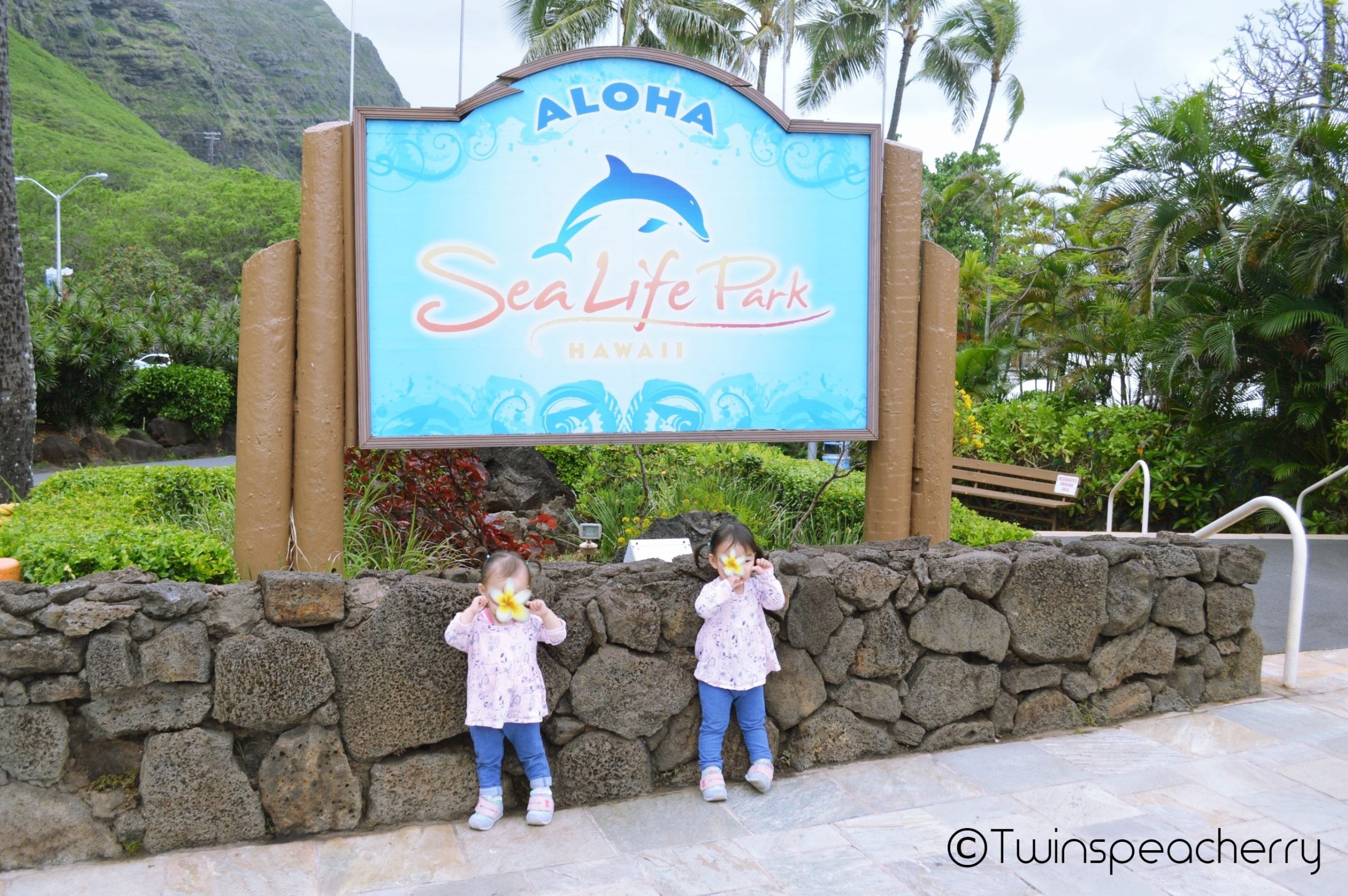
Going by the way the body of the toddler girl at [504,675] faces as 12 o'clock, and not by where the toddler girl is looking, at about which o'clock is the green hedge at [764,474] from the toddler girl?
The green hedge is roughly at 7 o'clock from the toddler girl.

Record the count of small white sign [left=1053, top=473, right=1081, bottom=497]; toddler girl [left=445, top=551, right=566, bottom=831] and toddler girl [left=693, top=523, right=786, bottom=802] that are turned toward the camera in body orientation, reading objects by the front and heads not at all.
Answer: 3

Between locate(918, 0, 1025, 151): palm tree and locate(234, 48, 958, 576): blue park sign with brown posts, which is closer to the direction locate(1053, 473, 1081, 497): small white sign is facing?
the blue park sign with brown posts

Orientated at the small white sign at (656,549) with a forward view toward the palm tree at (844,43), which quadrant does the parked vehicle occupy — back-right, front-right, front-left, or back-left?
front-left

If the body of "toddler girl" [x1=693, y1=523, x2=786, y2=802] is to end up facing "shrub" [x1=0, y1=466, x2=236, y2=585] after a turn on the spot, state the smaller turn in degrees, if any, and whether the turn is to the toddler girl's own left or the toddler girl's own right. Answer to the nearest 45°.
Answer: approximately 90° to the toddler girl's own right

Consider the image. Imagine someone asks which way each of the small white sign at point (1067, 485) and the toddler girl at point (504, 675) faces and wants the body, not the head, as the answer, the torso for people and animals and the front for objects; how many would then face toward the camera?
2

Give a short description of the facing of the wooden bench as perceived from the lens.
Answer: facing the viewer and to the left of the viewer

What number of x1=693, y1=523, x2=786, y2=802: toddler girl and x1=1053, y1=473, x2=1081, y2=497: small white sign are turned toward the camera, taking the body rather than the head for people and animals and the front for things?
2

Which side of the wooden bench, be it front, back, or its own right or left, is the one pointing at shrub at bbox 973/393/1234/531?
back

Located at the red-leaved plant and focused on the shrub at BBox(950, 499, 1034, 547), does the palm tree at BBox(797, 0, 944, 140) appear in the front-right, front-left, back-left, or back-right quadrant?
front-left

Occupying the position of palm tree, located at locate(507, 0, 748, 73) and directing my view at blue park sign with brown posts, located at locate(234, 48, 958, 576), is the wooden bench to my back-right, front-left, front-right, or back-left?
front-left

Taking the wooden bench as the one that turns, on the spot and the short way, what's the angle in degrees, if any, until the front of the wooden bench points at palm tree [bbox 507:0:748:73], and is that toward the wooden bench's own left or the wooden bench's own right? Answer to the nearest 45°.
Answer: approximately 90° to the wooden bench's own right

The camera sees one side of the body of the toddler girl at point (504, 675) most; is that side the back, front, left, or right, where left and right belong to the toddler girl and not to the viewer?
front
